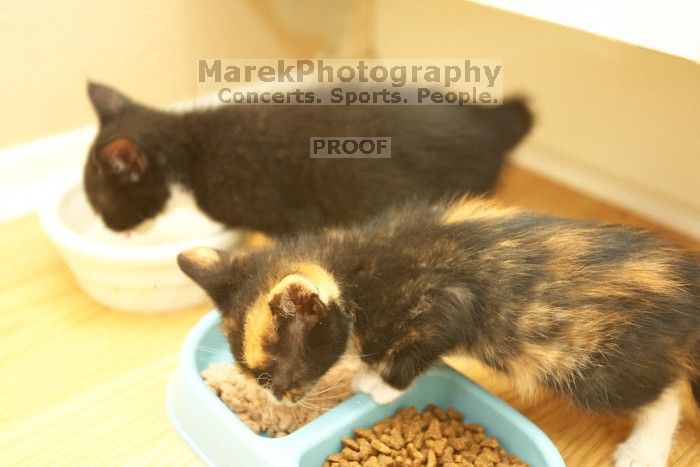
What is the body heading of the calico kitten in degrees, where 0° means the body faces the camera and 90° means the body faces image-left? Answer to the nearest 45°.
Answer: approximately 90°

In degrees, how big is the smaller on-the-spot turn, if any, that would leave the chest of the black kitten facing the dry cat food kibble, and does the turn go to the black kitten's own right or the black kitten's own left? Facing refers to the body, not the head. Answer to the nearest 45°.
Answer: approximately 135° to the black kitten's own left

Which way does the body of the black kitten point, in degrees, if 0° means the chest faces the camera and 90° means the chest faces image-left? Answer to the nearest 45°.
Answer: approximately 90°

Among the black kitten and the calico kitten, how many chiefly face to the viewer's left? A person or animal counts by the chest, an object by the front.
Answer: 2

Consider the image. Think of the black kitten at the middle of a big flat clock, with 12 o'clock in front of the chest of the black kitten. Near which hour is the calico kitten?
The calico kitten is roughly at 8 o'clock from the black kitten.

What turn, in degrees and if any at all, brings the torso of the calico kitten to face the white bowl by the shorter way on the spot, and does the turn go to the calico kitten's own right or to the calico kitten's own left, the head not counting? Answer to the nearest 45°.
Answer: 0° — it already faces it
